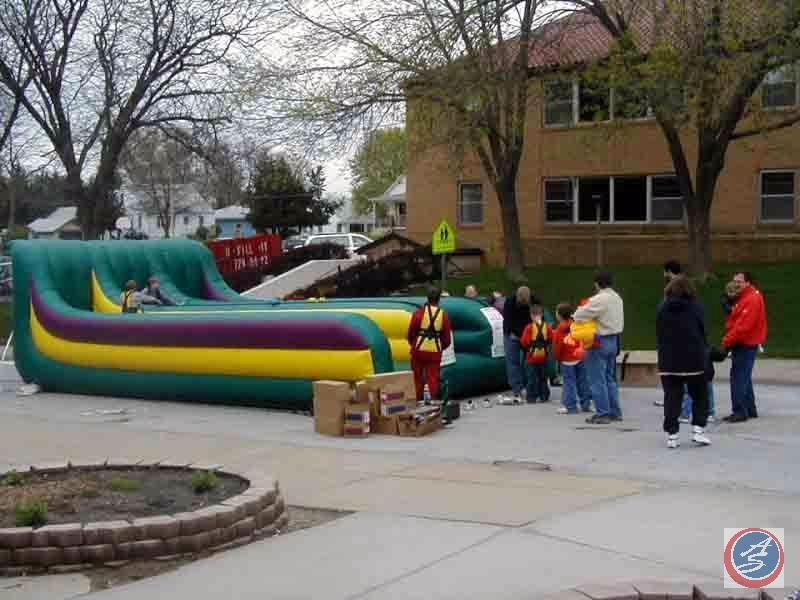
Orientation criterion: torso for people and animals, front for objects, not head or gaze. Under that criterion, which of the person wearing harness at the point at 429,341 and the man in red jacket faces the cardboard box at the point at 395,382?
the man in red jacket

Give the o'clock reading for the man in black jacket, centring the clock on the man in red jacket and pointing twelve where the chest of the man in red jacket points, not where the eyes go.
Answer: The man in black jacket is roughly at 1 o'clock from the man in red jacket.

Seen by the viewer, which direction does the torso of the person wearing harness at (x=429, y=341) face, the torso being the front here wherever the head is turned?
away from the camera

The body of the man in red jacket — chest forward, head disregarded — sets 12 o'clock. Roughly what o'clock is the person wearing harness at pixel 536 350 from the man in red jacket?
The person wearing harness is roughly at 1 o'clock from the man in red jacket.

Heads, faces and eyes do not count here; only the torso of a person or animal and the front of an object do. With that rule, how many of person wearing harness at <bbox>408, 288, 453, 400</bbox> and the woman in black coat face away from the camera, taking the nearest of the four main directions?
2

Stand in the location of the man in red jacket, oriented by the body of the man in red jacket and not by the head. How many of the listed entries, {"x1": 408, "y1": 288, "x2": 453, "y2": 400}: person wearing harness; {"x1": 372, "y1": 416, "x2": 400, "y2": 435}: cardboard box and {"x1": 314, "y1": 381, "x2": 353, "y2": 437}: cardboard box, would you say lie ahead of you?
3

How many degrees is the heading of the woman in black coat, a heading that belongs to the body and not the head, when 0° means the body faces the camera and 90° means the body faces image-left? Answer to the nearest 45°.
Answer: approximately 180°

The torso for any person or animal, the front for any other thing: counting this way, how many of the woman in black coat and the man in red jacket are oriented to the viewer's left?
1

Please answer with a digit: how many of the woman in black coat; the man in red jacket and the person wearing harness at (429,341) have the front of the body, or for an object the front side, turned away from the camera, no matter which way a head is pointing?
2

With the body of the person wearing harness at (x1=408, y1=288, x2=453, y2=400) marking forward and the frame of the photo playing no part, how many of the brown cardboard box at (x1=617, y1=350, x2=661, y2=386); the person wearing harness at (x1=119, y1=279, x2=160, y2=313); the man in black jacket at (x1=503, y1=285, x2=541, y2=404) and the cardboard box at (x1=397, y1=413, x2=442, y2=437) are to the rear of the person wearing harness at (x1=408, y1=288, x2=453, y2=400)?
1

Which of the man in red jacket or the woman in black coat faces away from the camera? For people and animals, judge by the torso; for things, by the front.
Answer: the woman in black coat

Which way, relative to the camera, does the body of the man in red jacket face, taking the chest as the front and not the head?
to the viewer's left

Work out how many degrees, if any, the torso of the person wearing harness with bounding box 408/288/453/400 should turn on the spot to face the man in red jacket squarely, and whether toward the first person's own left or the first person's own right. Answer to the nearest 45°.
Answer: approximately 90° to the first person's own right

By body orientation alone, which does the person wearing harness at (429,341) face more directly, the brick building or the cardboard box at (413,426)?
the brick building
